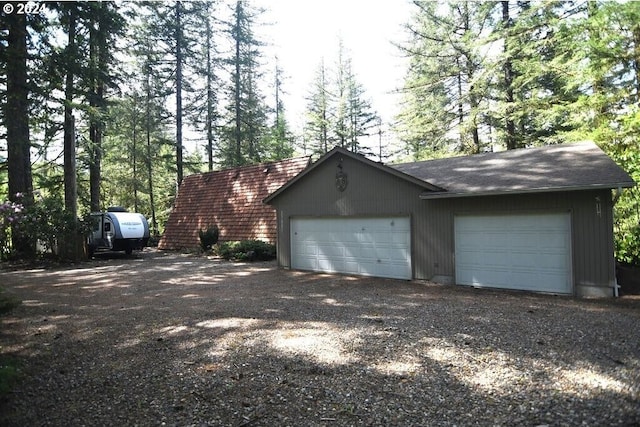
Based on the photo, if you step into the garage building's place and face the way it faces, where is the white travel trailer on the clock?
The white travel trailer is roughly at 2 o'clock from the garage building.

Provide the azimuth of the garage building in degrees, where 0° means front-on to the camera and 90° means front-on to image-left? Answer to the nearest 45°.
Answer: approximately 45°

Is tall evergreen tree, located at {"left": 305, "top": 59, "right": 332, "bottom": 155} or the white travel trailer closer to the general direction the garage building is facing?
the white travel trailer

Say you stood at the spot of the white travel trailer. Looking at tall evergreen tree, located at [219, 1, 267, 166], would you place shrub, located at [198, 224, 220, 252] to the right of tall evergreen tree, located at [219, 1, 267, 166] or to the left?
right

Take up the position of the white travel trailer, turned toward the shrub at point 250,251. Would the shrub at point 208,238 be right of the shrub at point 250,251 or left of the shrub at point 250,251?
left

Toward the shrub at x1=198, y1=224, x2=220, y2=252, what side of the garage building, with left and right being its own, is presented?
right

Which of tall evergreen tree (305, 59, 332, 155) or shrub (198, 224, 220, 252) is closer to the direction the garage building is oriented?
the shrub

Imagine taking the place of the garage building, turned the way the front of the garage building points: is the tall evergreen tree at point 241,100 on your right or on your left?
on your right

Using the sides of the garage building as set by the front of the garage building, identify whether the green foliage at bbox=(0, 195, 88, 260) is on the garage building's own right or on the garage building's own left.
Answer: on the garage building's own right
